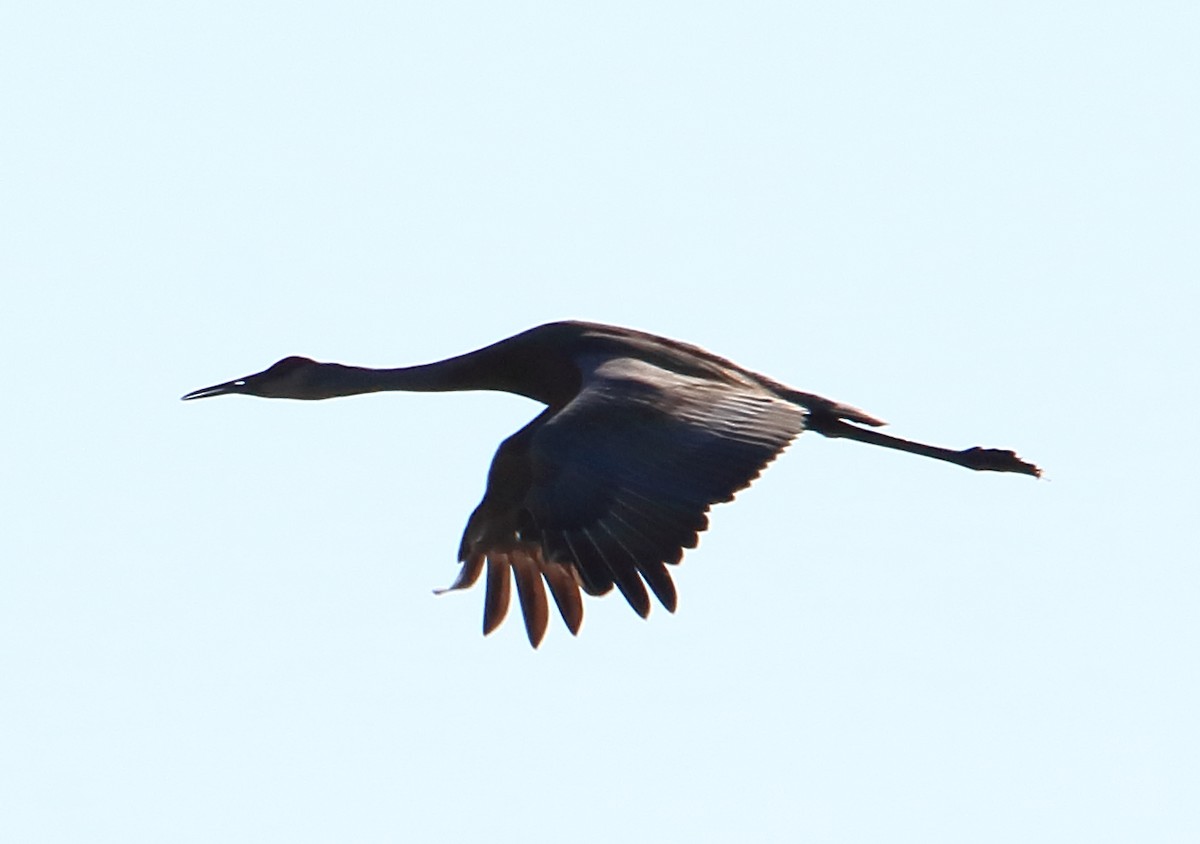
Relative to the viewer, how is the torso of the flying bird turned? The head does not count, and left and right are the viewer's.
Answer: facing to the left of the viewer
